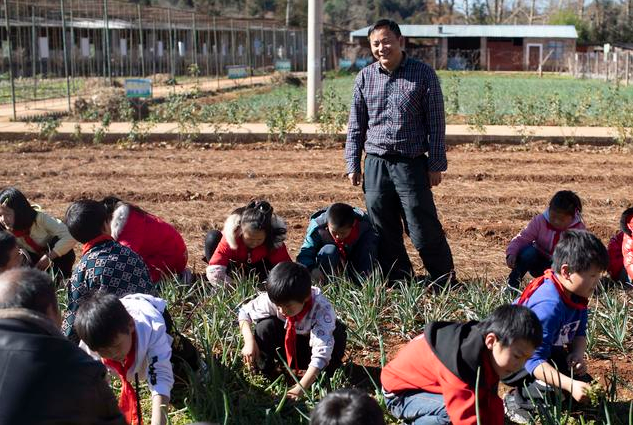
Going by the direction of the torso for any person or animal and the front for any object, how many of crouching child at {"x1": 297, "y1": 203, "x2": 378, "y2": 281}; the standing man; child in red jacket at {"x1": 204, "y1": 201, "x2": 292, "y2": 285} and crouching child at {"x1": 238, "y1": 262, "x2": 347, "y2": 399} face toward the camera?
4

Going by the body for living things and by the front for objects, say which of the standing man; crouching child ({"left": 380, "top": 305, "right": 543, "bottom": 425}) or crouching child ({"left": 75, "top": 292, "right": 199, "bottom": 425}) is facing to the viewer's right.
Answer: crouching child ({"left": 380, "top": 305, "right": 543, "bottom": 425})

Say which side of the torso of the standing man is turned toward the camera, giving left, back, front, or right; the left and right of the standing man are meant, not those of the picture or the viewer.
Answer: front

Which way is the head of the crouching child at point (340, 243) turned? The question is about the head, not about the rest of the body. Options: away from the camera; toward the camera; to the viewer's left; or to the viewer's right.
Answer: toward the camera

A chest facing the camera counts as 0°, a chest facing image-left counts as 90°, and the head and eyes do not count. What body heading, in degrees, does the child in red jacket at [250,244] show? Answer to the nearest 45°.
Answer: approximately 0°

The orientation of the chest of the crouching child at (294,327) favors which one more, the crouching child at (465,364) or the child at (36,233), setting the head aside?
the crouching child

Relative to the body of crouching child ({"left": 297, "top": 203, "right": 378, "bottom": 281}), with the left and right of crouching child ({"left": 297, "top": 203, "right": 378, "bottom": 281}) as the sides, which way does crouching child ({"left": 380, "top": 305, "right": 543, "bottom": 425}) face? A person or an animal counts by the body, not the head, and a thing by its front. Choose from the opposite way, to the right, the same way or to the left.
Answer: to the left

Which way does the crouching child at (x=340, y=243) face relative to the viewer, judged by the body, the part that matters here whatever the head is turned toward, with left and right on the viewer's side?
facing the viewer

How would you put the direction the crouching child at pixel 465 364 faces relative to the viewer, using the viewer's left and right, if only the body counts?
facing to the right of the viewer

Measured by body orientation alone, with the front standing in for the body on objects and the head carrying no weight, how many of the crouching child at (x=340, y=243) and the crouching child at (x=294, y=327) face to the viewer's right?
0

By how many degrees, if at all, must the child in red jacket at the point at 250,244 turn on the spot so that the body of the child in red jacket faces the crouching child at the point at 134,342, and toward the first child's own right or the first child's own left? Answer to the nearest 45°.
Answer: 0° — they already face them

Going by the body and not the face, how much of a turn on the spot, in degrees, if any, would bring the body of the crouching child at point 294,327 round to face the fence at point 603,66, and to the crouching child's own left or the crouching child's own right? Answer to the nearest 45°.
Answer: approximately 180°
